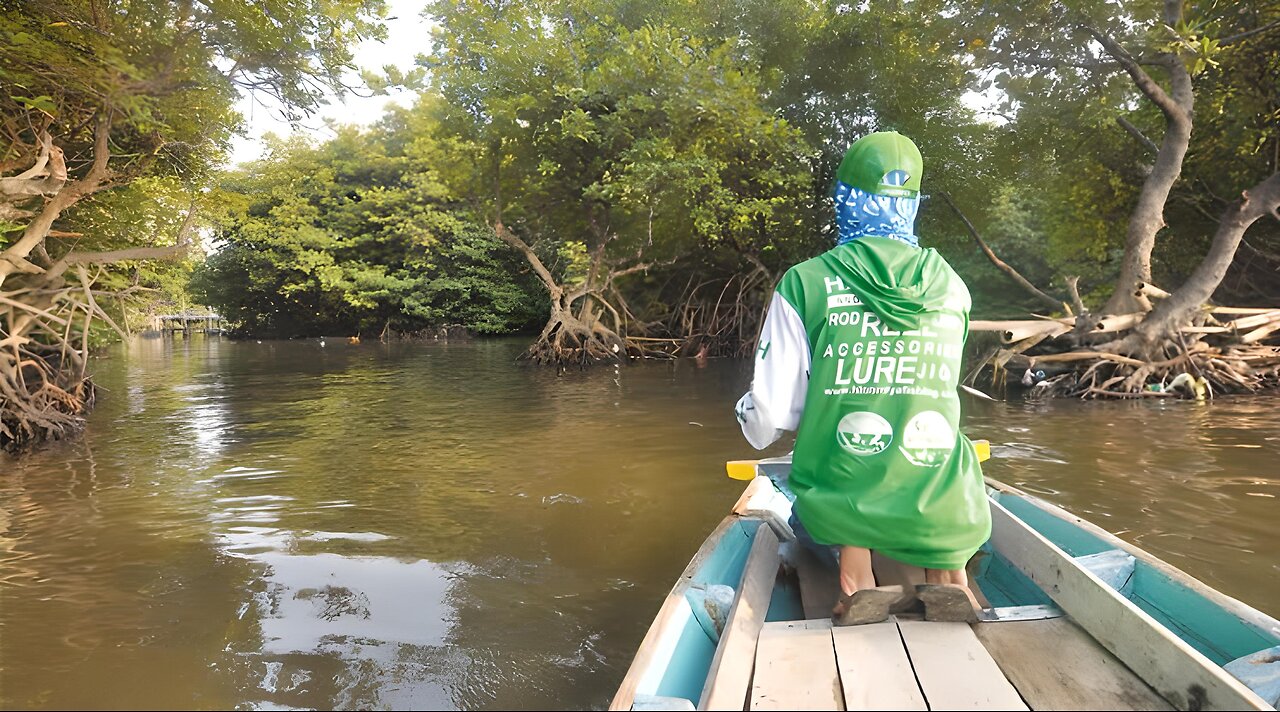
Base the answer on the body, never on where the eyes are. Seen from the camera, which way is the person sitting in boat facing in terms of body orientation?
away from the camera

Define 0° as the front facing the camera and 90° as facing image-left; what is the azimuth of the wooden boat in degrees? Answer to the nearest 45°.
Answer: approximately 180°

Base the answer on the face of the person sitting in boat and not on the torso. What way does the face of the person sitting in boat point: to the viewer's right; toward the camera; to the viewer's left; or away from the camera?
away from the camera
